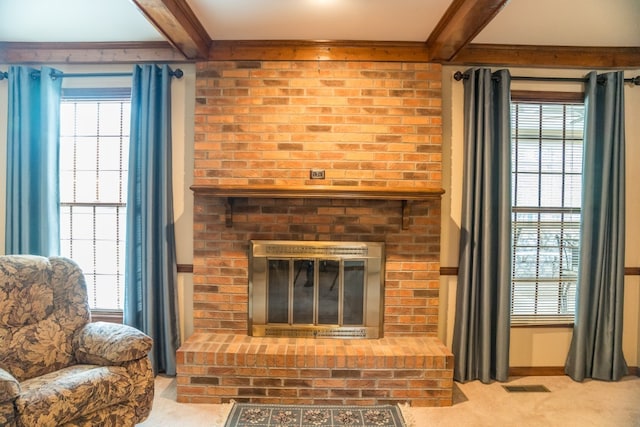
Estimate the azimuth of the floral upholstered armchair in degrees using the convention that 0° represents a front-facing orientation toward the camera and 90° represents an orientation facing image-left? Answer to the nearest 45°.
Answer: approximately 315°

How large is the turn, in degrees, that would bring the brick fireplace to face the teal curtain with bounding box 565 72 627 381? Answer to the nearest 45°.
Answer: approximately 90° to its left

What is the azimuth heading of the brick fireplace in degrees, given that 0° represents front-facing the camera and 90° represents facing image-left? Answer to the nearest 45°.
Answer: approximately 0°

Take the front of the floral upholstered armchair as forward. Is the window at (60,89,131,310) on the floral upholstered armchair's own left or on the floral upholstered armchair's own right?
on the floral upholstered armchair's own left

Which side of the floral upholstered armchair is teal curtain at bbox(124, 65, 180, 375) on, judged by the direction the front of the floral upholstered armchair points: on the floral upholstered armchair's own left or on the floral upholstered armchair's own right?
on the floral upholstered armchair's own left

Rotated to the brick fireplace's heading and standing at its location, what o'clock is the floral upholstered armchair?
The floral upholstered armchair is roughly at 2 o'clock from the brick fireplace.

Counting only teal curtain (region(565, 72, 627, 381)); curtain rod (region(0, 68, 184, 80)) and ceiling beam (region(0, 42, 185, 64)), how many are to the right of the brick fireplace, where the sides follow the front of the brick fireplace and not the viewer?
2

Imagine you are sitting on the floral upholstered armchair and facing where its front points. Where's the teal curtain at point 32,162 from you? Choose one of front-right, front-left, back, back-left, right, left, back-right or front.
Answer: back-left

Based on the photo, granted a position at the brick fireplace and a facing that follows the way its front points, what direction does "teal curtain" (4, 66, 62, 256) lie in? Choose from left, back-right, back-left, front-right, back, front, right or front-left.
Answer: right

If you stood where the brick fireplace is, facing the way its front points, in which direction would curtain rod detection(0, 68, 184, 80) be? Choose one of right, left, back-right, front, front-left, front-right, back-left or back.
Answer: right
